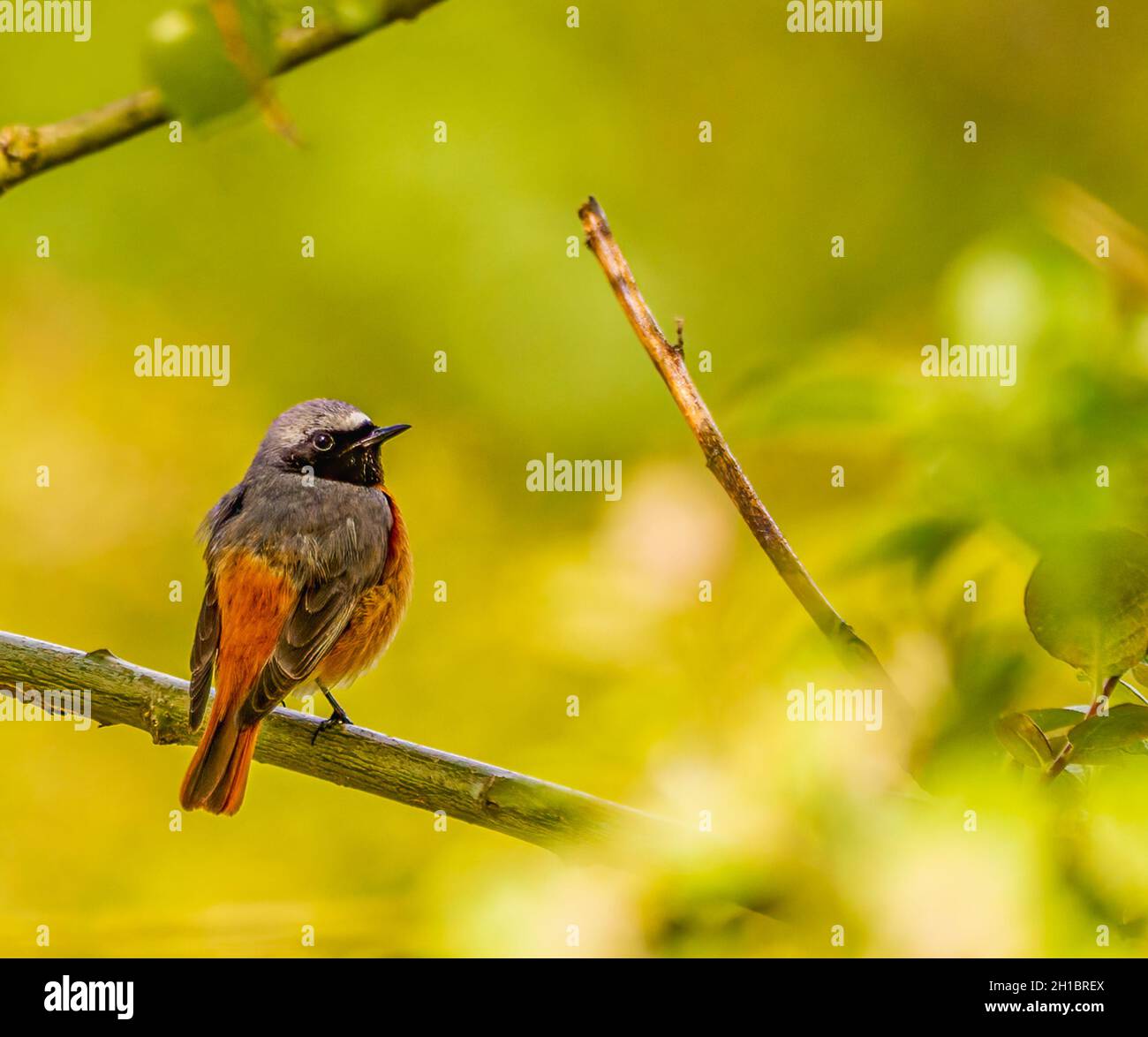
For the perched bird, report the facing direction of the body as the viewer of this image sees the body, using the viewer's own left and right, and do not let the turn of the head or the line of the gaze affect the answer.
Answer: facing away from the viewer and to the right of the viewer

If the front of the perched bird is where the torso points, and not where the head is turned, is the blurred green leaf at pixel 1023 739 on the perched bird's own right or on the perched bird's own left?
on the perched bird's own right

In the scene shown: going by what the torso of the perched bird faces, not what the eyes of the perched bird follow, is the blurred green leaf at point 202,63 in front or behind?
behind

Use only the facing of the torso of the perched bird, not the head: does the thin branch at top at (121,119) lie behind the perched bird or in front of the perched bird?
behind
